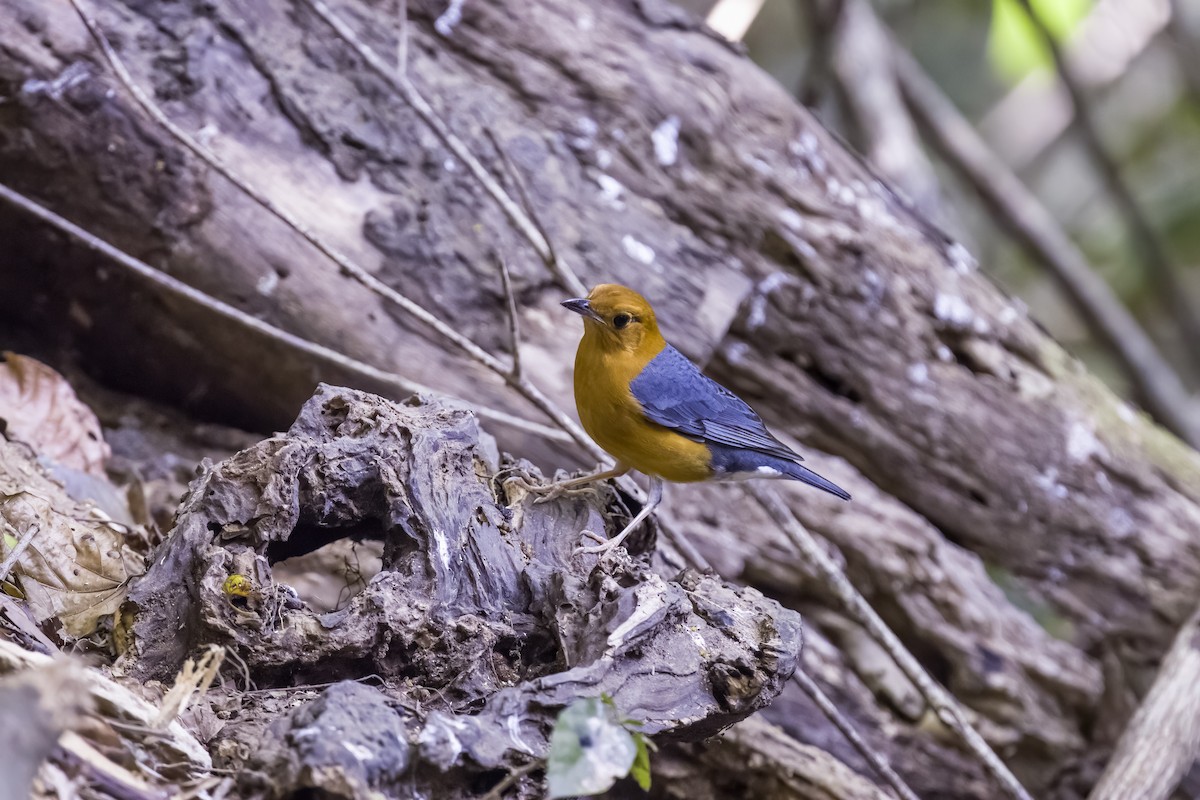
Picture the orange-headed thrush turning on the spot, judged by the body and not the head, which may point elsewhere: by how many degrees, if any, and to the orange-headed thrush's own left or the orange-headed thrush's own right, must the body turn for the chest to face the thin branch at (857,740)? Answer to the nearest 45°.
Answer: approximately 180°

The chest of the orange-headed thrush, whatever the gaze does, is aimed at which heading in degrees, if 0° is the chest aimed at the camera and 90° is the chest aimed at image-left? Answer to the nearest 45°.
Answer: approximately 90°

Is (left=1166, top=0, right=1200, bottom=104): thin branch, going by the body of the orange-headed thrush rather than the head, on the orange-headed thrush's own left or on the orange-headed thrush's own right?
on the orange-headed thrush's own right

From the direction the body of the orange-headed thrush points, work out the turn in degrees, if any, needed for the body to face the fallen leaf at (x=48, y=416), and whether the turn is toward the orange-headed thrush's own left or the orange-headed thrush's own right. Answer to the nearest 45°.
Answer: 0° — it already faces it

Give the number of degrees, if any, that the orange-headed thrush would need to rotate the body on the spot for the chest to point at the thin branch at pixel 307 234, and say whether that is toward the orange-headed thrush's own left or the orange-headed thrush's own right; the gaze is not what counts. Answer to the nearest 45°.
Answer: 0° — it already faces it

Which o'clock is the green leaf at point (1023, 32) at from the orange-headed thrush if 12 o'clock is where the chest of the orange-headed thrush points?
The green leaf is roughly at 3 o'clock from the orange-headed thrush.
